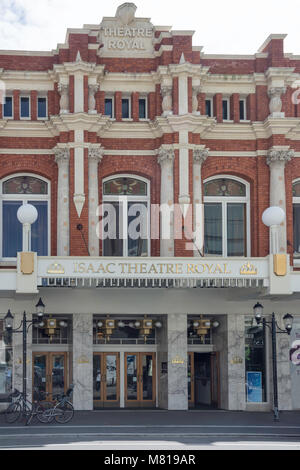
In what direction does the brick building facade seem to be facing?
toward the camera
